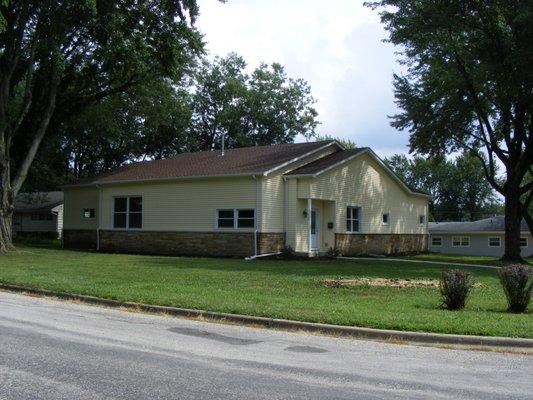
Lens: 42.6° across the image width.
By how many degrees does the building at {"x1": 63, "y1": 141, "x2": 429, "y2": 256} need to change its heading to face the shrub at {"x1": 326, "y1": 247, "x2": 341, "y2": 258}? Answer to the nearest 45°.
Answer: approximately 45° to its left

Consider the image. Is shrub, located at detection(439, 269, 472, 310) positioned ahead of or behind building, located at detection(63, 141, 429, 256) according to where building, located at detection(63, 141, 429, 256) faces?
ahead

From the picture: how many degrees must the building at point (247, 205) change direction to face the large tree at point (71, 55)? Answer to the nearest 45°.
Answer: approximately 135° to its right

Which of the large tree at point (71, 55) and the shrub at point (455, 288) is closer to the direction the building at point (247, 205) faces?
the shrub

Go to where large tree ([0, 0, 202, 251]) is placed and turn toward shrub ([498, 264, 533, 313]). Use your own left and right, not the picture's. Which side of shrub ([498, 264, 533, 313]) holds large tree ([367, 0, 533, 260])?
left

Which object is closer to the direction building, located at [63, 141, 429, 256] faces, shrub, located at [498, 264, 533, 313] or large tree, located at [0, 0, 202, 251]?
the shrub

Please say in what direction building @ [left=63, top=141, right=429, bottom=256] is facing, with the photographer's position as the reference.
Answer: facing the viewer and to the right of the viewer

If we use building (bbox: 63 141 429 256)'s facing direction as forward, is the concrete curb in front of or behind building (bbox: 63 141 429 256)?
in front

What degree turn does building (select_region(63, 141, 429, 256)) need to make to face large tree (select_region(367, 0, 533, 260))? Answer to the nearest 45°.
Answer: approximately 45° to its left

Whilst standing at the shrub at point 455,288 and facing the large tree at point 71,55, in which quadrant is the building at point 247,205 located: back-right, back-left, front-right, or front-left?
front-right
